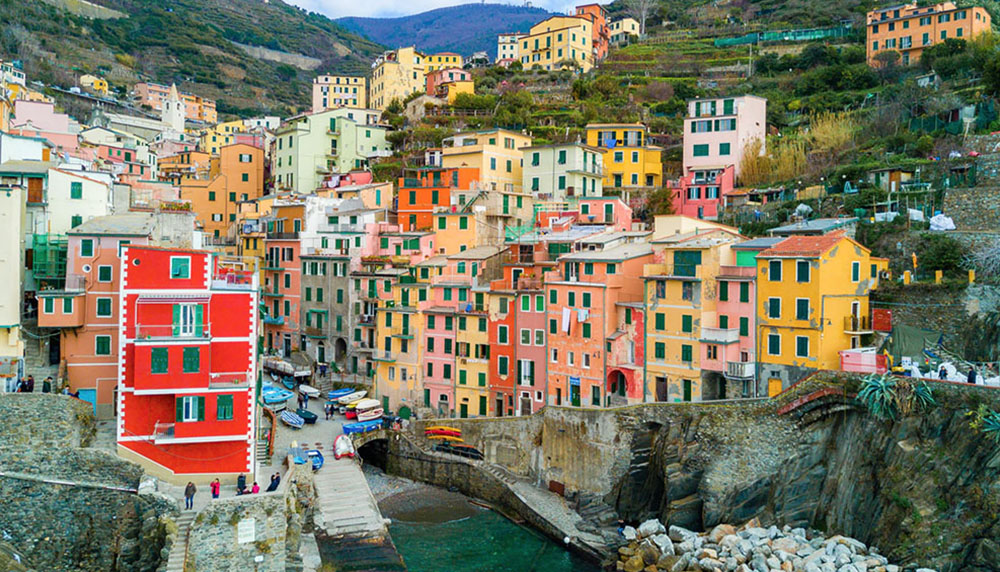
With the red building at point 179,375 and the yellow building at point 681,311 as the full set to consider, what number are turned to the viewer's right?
0

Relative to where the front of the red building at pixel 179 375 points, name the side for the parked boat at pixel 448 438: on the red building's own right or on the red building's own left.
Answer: on the red building's own left

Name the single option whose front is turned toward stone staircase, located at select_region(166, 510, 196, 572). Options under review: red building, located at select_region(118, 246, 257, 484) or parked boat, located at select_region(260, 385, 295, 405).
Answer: the red building

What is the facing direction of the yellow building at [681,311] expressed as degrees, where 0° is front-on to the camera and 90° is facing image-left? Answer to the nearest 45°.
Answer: approximately 0°

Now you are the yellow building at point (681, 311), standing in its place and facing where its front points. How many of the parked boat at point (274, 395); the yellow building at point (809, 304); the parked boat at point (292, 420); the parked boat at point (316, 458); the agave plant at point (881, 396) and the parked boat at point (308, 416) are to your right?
4

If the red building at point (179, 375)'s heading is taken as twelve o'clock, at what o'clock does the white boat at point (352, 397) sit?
The white boat is roughly at 7 o'clock from the red building.

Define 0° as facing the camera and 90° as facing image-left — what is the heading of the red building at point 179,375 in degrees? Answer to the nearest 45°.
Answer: approximately 0°

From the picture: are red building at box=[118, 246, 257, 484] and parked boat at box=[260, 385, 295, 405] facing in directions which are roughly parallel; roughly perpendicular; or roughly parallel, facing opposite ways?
roughly perpendicular

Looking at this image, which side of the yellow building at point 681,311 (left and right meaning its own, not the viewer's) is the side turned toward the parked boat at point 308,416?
right
